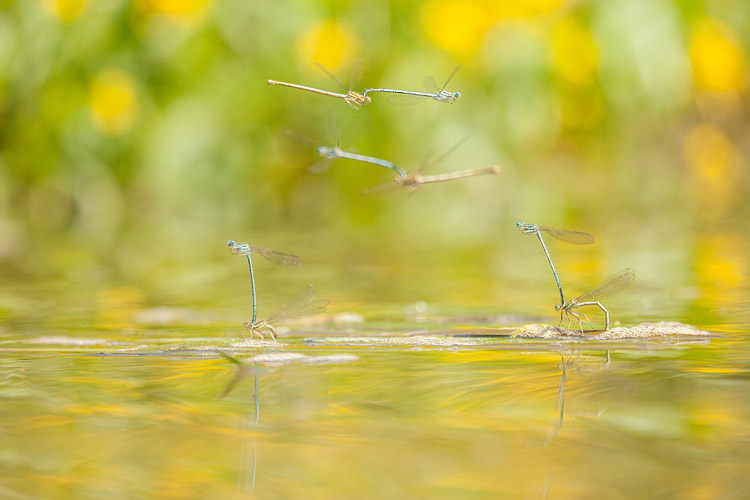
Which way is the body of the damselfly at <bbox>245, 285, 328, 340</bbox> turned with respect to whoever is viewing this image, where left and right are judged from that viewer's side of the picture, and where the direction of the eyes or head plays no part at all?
facing to the left of the viewer

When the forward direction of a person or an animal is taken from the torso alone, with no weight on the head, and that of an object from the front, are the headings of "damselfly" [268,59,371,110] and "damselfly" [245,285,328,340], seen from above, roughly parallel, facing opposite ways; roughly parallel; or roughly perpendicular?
roughly parallel, facing opposite ways

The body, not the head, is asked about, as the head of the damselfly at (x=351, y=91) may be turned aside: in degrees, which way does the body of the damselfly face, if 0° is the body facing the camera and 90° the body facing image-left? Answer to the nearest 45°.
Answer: approximately 270°

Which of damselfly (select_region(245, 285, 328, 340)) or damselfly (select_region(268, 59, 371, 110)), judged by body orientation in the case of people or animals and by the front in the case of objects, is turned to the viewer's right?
damselfly (select_region(268, 59, 371, 110))

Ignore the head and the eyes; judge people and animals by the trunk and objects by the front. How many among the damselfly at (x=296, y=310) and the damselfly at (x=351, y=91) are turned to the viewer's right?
1
